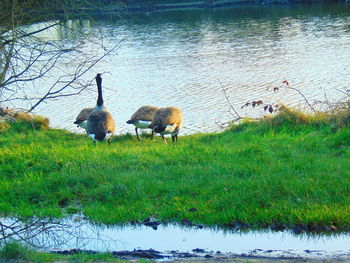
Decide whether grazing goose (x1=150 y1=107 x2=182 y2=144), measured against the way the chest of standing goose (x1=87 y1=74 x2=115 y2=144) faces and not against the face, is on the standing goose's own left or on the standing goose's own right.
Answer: on the standing goose's own right

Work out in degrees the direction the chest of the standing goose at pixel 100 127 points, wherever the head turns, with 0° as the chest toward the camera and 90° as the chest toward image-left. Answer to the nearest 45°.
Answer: approximately 180°

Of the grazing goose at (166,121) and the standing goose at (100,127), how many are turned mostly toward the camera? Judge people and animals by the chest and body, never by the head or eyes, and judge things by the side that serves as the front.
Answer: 0
